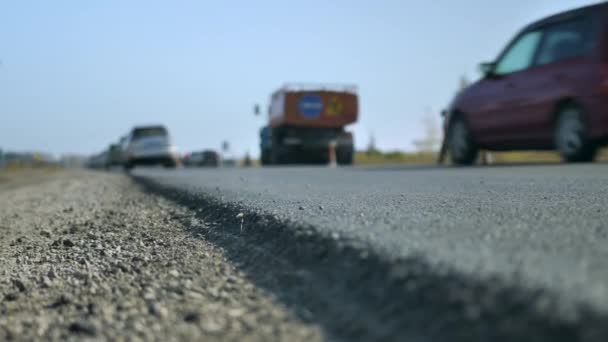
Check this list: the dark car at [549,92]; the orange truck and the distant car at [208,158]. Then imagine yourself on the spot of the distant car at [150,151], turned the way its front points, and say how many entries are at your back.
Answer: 1

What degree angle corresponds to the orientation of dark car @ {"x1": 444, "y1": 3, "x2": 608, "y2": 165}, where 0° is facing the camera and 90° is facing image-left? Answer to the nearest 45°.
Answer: approximately 135°

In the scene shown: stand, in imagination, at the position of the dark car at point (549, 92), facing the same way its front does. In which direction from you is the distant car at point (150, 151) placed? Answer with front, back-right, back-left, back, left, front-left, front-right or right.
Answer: front

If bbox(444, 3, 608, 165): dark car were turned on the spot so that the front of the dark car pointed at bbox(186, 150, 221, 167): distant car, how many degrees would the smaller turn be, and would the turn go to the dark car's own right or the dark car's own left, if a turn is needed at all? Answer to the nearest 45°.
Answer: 0° — it already faces it

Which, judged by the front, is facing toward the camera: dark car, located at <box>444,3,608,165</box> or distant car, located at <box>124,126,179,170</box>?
the distant car

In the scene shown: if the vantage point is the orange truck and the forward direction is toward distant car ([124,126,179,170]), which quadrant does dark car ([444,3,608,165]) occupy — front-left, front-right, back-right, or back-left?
back-left

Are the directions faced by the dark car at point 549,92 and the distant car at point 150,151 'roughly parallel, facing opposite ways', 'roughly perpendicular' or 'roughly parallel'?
roughly parallel, facing opposite ways

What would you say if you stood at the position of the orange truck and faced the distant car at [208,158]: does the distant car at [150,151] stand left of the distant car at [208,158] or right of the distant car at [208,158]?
left

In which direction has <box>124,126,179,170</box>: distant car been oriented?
toward the camera

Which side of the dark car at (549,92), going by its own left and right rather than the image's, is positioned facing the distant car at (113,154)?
front

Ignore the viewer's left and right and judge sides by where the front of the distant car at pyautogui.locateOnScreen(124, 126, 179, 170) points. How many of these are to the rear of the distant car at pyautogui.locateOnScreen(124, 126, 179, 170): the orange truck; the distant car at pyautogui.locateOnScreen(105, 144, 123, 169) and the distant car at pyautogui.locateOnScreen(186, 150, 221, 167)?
2
